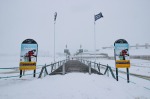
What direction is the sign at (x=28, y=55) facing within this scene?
toward the camera

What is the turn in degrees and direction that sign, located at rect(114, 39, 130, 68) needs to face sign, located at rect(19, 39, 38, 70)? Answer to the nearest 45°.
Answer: approximately 90° to its right

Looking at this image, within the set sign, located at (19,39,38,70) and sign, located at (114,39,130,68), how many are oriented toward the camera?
2

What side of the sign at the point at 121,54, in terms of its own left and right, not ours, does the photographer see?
front

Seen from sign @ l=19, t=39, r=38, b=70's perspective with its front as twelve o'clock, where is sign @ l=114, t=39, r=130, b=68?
sign @ l=114, t=39, r=130, b=68 is roughly at 10 o'clock from sign @ l=19, t=39, r=38, b=70.
